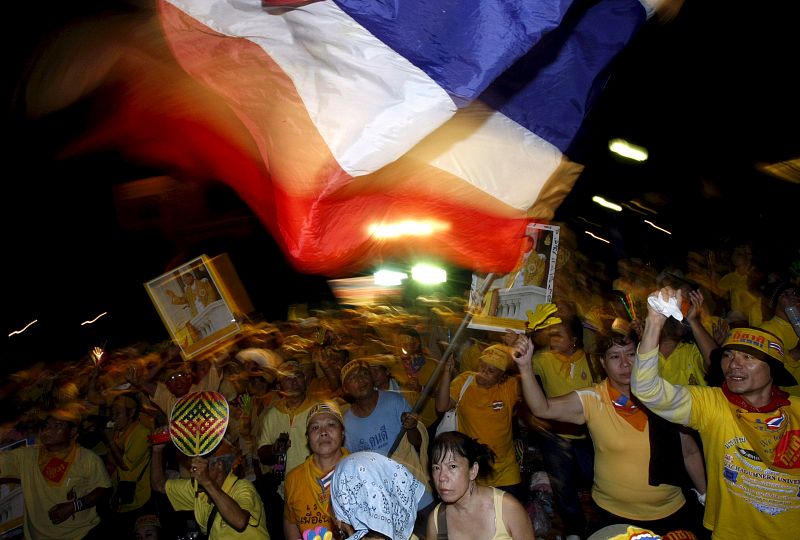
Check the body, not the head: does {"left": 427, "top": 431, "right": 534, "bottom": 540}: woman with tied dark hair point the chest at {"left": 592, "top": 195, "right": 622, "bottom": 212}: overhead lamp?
no

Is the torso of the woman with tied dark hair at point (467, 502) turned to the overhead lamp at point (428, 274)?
no

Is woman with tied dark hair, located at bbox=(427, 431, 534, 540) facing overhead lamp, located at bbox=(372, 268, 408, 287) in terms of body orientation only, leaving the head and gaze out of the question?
no

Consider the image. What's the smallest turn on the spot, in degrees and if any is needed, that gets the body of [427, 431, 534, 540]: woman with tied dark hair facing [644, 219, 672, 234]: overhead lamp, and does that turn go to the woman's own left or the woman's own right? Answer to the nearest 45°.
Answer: approximately 135° to the woman's own right

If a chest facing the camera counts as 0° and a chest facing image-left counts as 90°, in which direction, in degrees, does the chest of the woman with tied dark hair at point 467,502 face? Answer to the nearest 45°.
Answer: approximately 45°

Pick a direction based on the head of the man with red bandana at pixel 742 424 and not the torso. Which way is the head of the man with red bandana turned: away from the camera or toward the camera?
toward the camera
